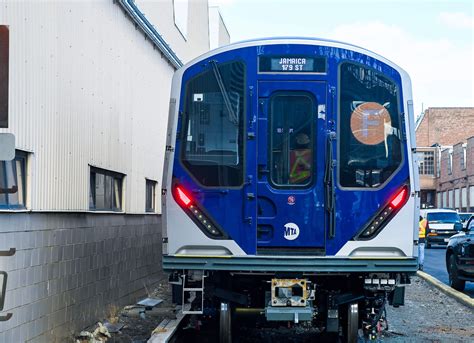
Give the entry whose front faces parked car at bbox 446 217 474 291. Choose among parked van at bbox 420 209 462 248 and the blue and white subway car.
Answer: parked van at bbox 420 209 462 248

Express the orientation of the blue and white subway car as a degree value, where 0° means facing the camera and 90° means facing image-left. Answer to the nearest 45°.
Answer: approximately 0°

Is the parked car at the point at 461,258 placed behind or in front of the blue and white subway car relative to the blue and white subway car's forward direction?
behind

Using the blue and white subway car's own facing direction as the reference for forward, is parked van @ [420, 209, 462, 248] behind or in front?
behind

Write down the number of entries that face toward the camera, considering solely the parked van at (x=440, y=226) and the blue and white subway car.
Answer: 2

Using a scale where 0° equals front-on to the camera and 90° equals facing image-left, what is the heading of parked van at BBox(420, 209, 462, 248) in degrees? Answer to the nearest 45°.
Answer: approximately 0°

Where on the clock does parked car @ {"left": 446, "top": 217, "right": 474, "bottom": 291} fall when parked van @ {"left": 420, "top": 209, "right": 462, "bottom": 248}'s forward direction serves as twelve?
parked car @ {"left": 446, "top": 217, "right": 474, "bottom": 291} is roughly at 12 o'clock from parked van @ {"left": 420, "top": 209, "right": 462, "bottom": 248}.
